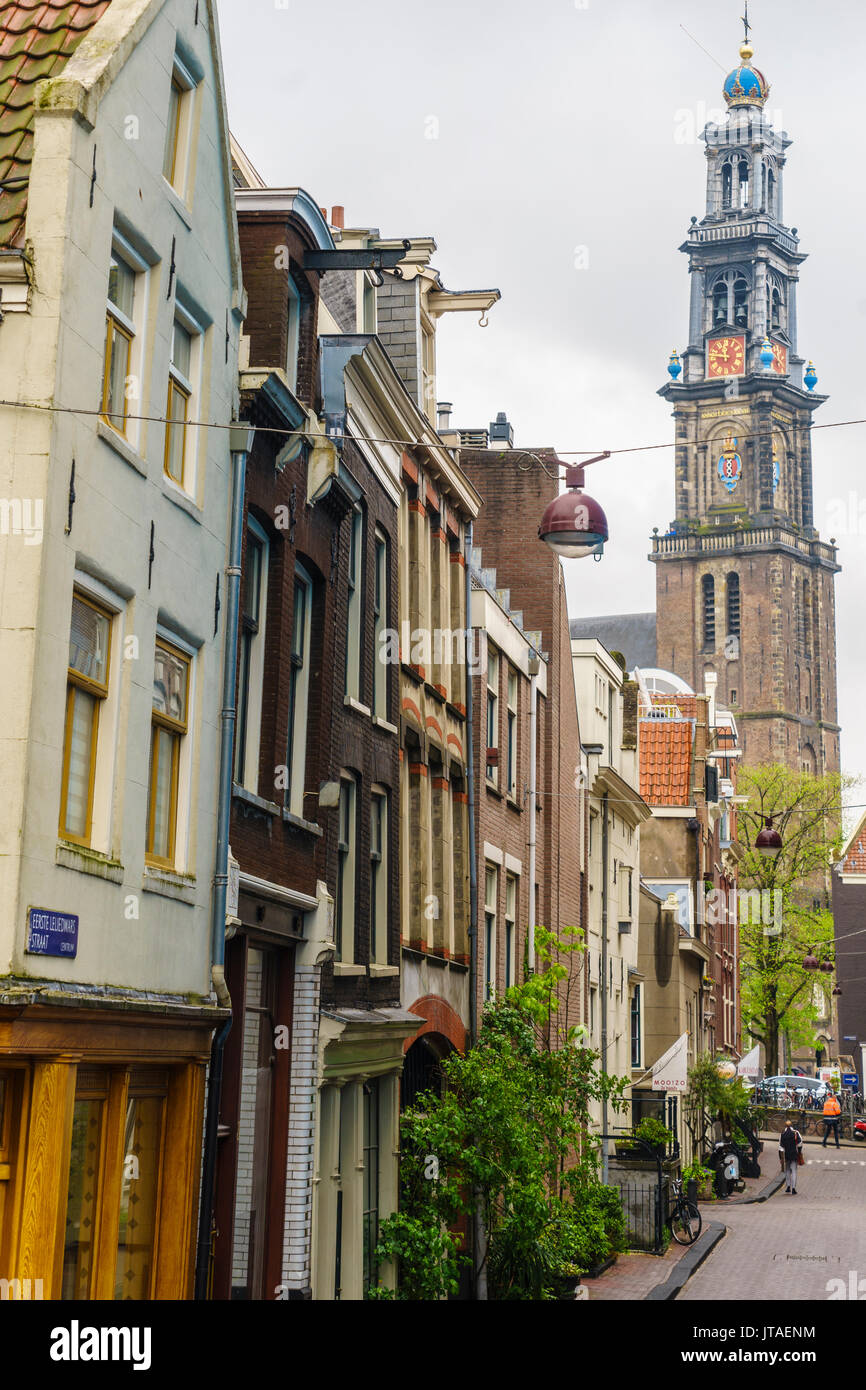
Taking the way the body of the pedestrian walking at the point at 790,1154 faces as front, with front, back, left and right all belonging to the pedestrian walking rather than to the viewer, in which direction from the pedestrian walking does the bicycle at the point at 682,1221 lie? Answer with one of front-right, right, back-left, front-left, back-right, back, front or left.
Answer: back

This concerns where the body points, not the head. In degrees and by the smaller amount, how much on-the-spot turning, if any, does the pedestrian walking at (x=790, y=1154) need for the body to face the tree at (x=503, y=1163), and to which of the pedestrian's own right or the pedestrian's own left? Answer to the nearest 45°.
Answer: approximately 180°

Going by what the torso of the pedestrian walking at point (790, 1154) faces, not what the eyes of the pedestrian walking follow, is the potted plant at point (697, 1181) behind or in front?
behind
